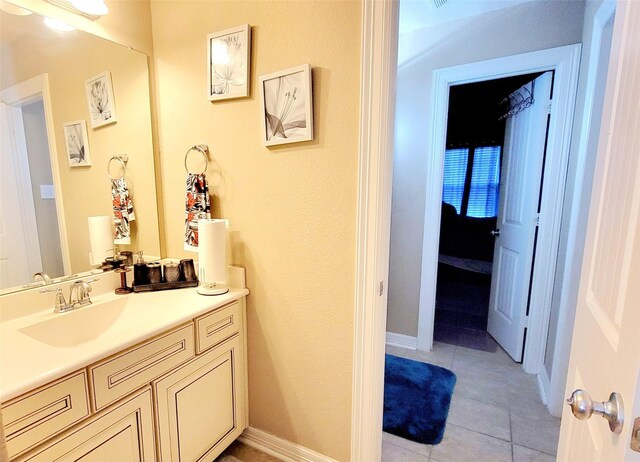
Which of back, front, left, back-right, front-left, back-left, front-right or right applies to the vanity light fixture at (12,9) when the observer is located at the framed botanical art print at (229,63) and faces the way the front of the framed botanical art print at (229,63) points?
front-right

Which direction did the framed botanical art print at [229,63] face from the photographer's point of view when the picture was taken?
facing the viewer and to the left of the viewer

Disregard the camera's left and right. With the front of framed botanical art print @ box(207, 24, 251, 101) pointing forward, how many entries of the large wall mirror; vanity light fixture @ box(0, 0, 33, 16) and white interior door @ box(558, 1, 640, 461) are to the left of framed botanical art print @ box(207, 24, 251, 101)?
1

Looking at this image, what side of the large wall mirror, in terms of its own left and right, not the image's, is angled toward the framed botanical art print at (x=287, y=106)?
front

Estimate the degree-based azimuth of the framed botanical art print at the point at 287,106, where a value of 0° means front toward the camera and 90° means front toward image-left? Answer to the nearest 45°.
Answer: approximately 45°

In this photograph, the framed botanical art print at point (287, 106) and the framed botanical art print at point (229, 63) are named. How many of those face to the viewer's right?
0

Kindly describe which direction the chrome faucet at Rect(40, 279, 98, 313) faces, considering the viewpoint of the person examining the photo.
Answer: facing the viewer and to the right of the viewer
